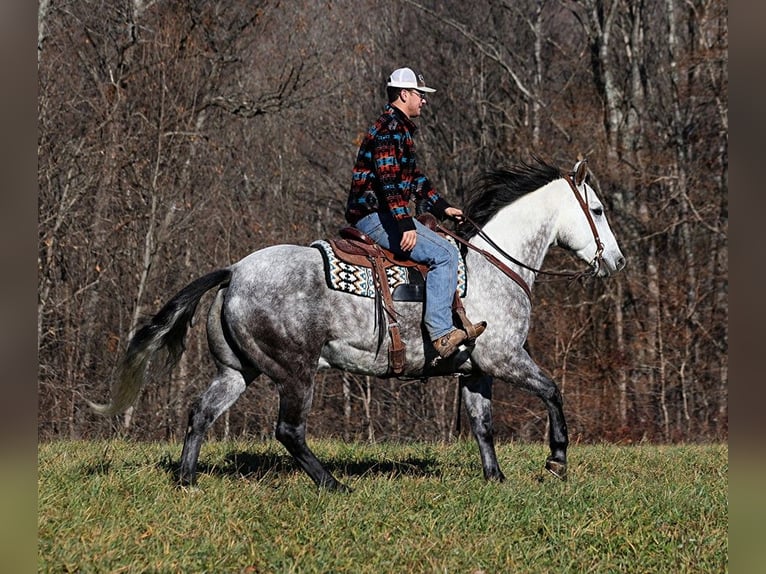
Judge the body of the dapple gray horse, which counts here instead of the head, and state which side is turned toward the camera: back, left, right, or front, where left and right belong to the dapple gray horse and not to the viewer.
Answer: right

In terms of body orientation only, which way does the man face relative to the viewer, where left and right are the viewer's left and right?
facing to the right of the viewer

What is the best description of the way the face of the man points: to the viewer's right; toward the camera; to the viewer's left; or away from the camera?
to the viewer's right
